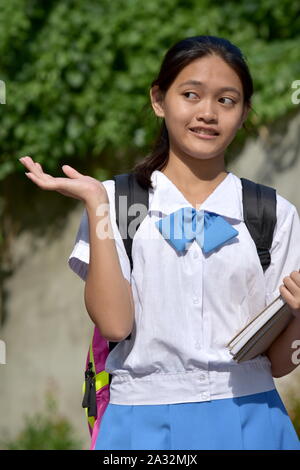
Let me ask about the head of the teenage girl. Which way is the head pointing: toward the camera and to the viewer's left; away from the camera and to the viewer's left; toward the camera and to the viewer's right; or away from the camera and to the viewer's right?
toward the camera and to the viewer's right

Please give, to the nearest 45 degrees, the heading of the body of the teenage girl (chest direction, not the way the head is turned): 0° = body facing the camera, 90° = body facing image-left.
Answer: approximately 0°
